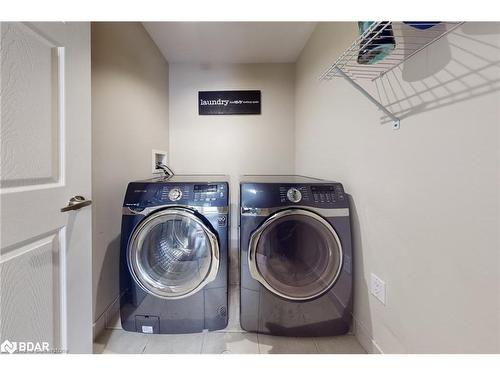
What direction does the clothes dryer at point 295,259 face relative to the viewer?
toward the camera

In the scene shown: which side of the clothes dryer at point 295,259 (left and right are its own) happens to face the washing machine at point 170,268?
right

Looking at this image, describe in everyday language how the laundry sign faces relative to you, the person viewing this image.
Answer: facing the viewer

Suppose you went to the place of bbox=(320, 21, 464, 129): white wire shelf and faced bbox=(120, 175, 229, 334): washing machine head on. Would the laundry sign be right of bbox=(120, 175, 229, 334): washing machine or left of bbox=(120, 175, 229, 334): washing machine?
right

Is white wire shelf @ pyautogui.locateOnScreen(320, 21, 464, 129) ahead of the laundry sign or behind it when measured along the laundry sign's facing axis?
ahead

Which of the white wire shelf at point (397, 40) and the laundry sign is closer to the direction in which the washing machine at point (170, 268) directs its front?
the white wire shelf
